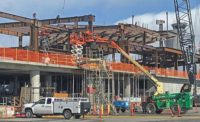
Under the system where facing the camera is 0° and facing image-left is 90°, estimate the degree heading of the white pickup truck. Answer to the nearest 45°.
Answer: approximately 135°
